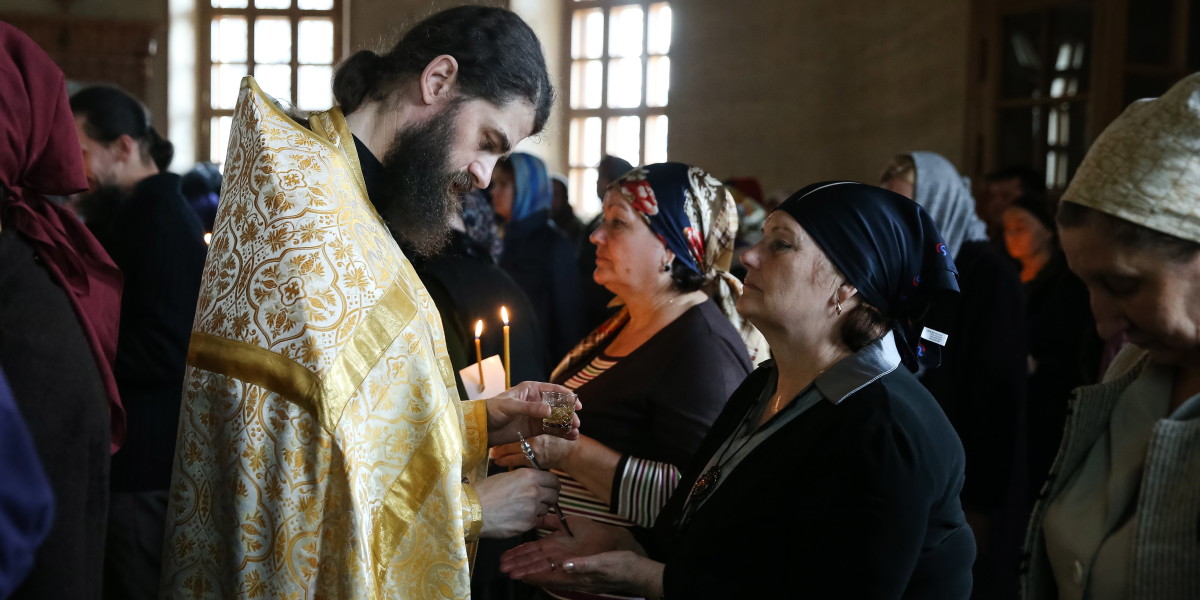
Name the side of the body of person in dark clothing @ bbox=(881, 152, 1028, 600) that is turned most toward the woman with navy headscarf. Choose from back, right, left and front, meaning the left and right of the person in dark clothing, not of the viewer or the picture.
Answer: left

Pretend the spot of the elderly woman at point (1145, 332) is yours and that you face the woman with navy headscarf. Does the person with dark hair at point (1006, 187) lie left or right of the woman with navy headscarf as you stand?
right

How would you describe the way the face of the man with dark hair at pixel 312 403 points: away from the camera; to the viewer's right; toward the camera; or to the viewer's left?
to the viewer's right

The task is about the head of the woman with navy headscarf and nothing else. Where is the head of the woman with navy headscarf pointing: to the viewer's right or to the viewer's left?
to the viewer's left

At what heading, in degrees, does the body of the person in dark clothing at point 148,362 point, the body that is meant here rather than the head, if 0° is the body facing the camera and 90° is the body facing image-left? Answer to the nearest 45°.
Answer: approximately 90°

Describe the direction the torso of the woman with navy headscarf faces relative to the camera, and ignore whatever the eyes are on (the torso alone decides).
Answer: to the viewer's left

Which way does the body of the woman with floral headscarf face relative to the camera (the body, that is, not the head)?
to the viewer's left

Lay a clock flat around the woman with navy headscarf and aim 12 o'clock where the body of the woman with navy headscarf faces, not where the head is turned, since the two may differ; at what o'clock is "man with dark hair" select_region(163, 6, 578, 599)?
The man with dark hair is roughly at 11 o'clock from the woman with navy headscarf.

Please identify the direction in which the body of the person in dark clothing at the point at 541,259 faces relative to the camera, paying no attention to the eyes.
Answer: to the viewer's left

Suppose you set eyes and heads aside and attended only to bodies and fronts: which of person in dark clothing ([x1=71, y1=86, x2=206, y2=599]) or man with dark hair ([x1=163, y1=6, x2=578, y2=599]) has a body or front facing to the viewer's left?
the person in dark clothing

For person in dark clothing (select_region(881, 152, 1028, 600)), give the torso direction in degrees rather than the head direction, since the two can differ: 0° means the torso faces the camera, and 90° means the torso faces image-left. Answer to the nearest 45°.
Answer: approximately 90°
